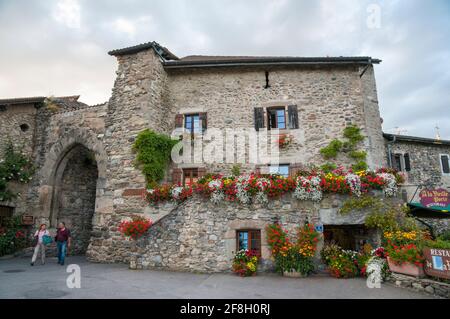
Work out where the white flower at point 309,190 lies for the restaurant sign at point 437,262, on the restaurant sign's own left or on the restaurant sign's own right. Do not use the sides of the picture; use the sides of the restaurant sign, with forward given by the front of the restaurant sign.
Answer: on the restaurant sign's own right

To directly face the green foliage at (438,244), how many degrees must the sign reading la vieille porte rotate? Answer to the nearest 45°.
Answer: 0° — it already faces it

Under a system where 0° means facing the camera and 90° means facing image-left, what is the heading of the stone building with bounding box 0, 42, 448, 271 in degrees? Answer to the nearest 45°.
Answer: approximately 0°

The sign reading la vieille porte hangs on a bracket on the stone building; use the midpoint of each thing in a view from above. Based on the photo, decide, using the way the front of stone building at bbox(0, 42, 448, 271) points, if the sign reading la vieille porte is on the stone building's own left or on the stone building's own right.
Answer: on the stone building's own left

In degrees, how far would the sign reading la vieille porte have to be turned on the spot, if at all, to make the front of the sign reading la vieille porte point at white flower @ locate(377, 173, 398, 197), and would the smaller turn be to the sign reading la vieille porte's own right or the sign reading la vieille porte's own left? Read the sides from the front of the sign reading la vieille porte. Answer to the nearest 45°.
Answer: approximately 45° to the sign reading la vieille porte's own right

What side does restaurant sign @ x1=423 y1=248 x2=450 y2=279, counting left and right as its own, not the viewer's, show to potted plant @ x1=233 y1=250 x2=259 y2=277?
right

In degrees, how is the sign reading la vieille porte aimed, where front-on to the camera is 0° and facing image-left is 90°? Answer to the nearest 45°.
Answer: approximately 0°

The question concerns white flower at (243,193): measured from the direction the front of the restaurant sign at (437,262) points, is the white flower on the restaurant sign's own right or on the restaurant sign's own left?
on the restaurant sign's own right

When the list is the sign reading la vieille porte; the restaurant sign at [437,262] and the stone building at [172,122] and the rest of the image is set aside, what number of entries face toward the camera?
3

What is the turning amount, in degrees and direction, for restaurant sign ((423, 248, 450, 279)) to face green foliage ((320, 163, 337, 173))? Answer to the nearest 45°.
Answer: approximately 135° to its right

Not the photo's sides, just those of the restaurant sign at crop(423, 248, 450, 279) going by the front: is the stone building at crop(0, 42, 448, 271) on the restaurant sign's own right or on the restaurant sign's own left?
on the restaurant sign's own right

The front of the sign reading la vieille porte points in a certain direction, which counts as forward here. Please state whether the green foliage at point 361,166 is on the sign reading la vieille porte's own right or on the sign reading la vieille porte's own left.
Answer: on the sign reading la vieille porte's own right
